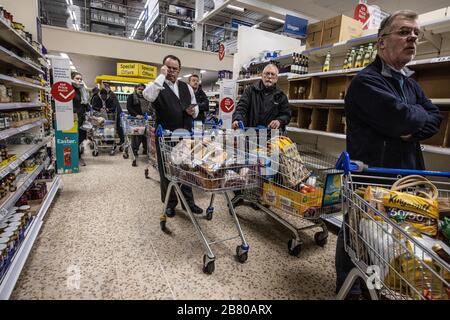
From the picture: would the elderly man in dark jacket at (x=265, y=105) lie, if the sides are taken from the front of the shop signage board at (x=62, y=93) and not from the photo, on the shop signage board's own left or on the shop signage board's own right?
on the shop signage board's own left

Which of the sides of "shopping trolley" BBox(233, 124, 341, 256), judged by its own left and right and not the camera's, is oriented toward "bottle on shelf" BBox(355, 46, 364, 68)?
left

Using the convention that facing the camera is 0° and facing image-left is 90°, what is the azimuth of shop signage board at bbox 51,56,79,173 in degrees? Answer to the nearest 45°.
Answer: approximately 0°

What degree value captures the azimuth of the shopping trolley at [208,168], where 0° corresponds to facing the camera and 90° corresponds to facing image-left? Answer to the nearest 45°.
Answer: approximately 315°

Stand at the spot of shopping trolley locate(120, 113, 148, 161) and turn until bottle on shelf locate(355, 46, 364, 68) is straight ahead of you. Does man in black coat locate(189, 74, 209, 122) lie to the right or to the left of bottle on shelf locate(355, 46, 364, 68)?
left

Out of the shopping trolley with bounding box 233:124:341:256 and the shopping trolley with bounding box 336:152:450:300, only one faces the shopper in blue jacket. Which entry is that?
the shopping trolley with bounding box 233:124:341:256
